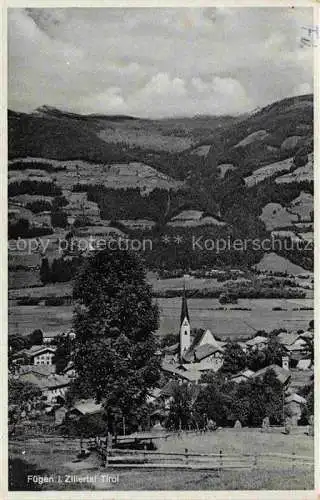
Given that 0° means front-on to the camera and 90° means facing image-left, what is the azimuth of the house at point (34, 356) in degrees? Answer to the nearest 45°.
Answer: approximately 315°

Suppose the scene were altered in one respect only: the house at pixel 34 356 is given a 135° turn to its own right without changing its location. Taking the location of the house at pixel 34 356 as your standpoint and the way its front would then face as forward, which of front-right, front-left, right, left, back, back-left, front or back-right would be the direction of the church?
back

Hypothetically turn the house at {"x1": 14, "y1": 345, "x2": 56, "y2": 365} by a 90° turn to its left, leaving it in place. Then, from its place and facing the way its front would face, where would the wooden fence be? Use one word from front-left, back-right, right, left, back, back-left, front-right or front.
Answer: front-right
